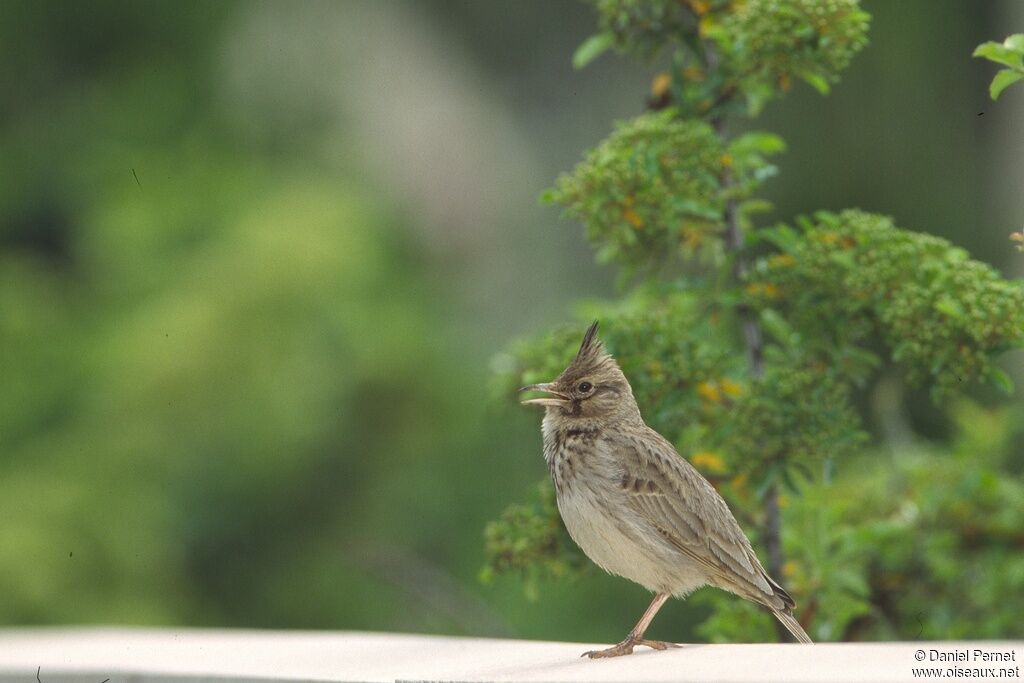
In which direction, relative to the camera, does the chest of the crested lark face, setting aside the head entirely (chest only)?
to the viewer's left
